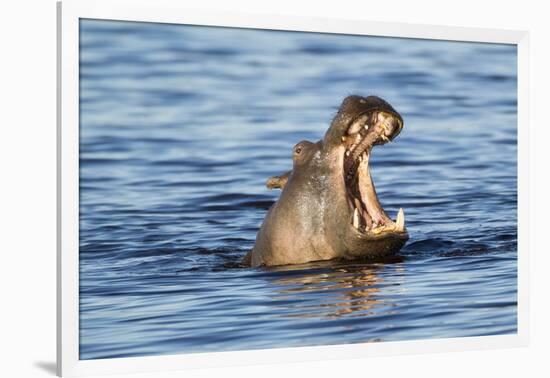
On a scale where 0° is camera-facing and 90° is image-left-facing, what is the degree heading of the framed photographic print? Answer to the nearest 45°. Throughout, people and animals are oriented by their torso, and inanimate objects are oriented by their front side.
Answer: approximately 315°
